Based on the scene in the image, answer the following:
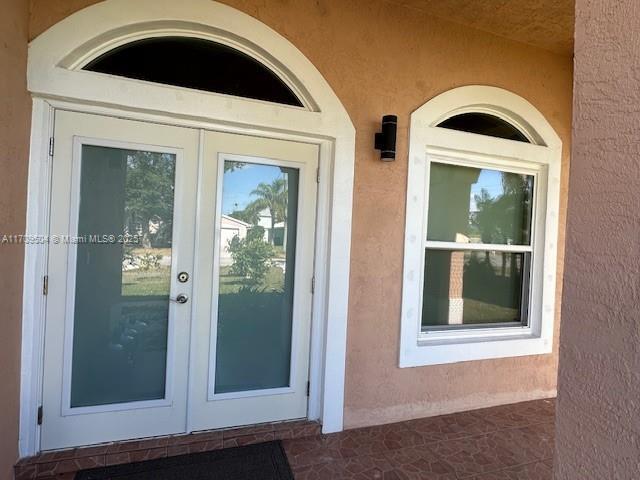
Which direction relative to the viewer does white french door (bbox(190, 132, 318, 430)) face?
toward the camera

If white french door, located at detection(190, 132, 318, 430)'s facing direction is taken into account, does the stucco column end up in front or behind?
in front
